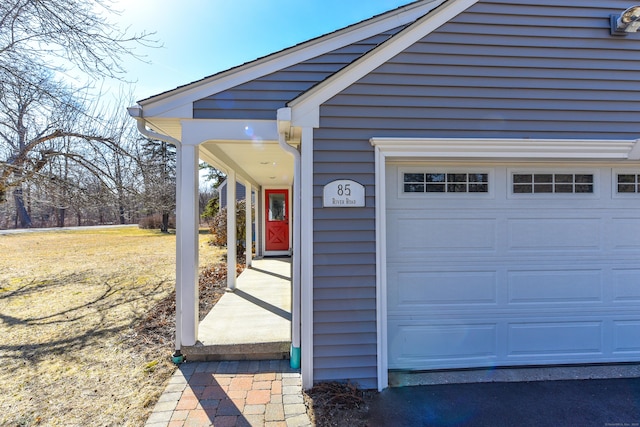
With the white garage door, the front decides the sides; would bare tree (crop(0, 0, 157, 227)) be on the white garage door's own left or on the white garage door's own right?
on the white garage door's own right

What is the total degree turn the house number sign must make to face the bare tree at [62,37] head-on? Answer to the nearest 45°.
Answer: approximately 135° to its right

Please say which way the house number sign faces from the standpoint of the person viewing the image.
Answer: facing the viewer

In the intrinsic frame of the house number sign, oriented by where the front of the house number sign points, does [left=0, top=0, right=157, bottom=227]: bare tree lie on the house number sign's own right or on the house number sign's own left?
on the house number sign's own right

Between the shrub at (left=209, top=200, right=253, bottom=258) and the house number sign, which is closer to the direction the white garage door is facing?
the house number sign

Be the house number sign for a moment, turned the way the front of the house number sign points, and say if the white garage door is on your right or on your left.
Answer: on your left

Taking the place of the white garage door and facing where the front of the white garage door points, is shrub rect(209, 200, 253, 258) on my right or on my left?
on my right

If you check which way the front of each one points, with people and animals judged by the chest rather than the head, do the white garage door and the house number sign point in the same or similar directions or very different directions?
same or similar directions

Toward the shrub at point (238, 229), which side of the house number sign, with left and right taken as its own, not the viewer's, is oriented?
back

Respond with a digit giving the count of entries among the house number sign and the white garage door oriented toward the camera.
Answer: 2

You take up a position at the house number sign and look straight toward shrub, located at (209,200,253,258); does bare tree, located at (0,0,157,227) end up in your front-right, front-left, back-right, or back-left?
front-left
